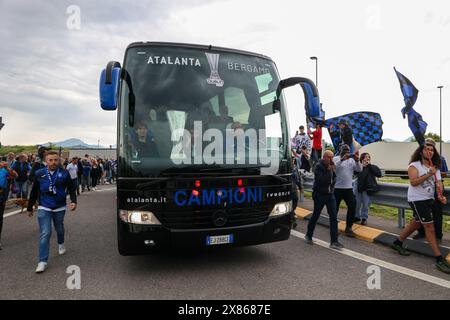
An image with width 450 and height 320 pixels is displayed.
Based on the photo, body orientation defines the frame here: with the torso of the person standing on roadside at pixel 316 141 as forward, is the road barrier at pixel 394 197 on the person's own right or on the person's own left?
on the person's own left

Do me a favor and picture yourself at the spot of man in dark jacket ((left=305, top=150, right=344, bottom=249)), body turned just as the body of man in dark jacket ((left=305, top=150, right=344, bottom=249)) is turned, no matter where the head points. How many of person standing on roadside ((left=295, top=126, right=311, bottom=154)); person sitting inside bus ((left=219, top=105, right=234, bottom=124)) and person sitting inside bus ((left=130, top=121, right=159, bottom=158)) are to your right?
2

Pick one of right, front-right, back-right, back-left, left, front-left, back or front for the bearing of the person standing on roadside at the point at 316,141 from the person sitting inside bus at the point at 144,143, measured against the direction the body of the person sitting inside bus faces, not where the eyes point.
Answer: back-left

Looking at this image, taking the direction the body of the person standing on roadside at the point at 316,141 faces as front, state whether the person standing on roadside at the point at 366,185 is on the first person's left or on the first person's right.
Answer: on the first person's left
